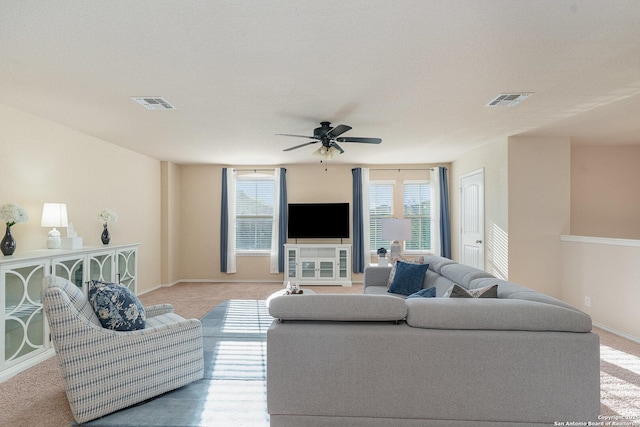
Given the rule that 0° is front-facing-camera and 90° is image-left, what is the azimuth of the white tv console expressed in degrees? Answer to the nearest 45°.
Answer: approximately 0°

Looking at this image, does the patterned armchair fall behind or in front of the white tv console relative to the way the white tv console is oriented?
in front

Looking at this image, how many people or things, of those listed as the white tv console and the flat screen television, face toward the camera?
2

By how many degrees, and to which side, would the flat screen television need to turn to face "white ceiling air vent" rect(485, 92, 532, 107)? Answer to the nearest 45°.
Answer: approximately 45° to its left

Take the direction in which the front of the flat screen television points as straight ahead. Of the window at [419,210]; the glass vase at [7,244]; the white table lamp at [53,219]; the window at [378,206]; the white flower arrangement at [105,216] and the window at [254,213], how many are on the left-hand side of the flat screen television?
2

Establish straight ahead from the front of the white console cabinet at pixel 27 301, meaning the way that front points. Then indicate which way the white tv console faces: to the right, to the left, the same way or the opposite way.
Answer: to the right

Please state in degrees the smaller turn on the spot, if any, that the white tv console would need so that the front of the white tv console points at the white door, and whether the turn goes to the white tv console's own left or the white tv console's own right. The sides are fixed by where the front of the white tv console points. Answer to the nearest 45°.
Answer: approximately 90° to the white tv console's own left

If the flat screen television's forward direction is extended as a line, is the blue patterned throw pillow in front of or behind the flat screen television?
in front

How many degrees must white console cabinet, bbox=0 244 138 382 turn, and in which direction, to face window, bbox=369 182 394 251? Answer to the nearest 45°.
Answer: approximately 45° to its left

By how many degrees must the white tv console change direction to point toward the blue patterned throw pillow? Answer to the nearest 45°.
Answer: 0° — it already faces it

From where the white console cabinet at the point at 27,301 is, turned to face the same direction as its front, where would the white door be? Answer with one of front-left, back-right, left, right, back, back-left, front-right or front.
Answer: front-left

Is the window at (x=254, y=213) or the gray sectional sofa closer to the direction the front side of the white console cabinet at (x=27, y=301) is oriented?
the gray sectional sofa

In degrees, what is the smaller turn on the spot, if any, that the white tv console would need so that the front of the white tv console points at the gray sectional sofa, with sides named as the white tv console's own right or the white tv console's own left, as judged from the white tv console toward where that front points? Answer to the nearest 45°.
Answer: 0° — it already faces it
